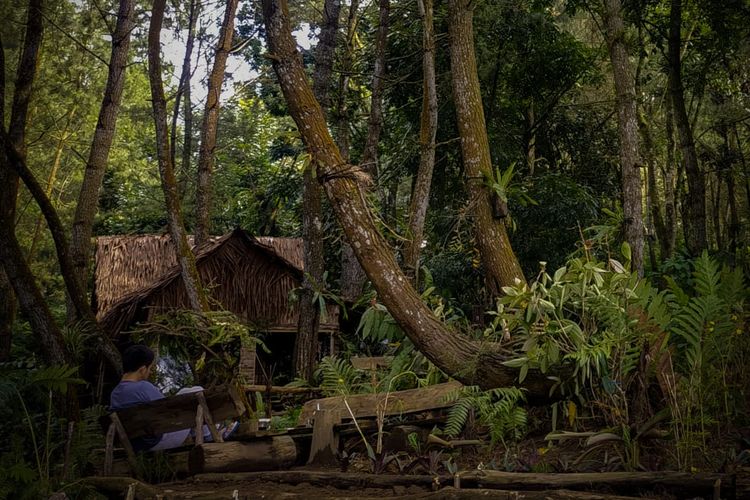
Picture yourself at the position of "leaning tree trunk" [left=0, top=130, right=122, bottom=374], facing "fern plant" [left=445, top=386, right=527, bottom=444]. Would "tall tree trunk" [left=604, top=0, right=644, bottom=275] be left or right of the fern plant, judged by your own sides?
left

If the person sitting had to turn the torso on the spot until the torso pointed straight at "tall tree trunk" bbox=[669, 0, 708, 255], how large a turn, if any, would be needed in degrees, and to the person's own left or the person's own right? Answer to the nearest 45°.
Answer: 0° — they already face it

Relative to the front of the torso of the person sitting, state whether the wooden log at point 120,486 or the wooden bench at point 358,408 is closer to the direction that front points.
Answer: the wooden bench

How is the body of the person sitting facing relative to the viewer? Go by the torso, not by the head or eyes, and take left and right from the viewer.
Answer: facing away from the viewer and to the right of the viewer

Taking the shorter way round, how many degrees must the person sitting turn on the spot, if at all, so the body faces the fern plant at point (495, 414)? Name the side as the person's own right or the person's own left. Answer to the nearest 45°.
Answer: approximately 45° to the person's own right

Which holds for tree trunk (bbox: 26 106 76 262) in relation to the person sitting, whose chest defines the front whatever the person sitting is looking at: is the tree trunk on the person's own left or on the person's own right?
on the person's own left

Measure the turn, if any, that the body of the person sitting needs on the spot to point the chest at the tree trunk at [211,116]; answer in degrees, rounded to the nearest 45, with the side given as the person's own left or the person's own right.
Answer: approximately 45° to the person's own left

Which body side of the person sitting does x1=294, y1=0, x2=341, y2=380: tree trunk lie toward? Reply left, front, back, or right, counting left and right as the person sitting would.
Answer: front

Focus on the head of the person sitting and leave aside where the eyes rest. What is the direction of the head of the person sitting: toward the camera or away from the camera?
away from the camera

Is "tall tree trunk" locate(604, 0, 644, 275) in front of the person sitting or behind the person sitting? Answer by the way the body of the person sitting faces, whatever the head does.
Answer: in front

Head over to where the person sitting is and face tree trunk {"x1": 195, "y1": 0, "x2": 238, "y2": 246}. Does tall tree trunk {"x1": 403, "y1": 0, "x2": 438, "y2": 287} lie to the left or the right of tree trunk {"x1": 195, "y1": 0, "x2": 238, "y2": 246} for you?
right

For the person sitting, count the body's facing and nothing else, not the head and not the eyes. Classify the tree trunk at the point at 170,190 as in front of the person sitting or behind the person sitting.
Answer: in front
